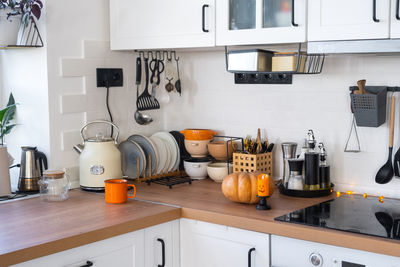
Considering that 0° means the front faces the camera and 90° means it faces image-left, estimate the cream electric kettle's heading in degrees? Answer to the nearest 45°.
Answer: approximately 90°

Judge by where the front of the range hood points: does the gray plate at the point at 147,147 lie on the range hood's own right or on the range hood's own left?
on the range hood's own right

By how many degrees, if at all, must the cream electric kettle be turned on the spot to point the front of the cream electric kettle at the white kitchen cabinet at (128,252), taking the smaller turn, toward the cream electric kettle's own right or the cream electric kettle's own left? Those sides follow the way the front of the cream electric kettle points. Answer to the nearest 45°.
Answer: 0° — it already faces it

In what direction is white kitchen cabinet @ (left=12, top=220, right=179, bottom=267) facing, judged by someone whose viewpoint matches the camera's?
facing the viewer and to the right of the viewer

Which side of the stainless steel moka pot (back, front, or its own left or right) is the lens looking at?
left

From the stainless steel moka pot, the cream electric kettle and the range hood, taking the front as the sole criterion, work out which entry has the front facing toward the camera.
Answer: the range hood

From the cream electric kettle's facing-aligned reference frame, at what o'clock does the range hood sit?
The range hood is roughly at 7 o'clock from the cream electric kettle.

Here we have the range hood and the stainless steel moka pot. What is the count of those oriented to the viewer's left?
1

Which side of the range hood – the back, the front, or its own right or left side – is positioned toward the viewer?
front

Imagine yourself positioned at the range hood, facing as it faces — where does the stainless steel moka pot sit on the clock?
The stainless steel moka pot is roughly at 3 o'clock from the range hood.

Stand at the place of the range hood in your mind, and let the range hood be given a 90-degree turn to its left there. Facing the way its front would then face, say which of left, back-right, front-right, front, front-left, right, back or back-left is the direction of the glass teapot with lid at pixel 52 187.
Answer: back

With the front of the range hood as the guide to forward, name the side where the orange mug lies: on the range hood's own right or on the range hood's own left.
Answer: on the range hood's own right
